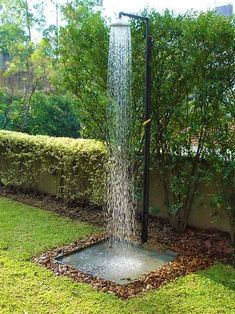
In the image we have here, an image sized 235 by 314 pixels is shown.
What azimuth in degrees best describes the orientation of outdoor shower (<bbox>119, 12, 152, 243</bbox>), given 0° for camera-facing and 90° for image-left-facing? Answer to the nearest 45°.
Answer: approximately 90°

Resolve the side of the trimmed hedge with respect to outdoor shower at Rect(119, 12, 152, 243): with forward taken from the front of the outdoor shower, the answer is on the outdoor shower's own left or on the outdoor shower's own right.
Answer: on the outdoor shower's own right

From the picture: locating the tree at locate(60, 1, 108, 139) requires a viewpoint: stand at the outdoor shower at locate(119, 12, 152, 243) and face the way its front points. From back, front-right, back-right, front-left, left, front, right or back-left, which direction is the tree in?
front-right

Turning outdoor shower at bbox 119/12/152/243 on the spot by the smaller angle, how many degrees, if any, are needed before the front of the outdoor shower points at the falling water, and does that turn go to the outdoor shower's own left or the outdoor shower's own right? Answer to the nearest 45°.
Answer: approximately 45° to the outdoor shower's own right
